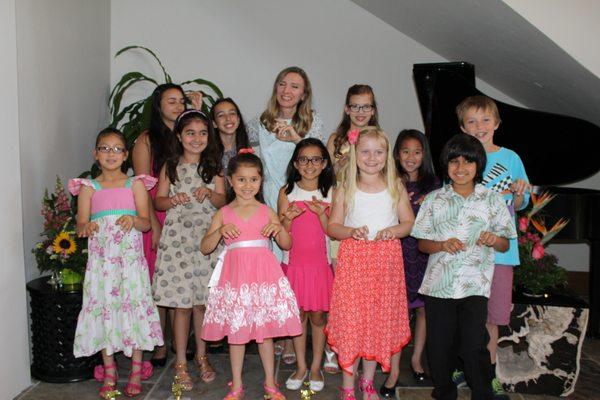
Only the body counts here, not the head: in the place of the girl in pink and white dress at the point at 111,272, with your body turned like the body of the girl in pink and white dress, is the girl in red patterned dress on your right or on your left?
on your left

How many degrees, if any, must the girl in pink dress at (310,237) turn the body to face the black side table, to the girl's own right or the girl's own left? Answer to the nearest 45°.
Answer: approximately 90° to the girl's own right

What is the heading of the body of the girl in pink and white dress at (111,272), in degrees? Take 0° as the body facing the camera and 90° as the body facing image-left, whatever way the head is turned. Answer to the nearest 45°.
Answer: approximately 0°

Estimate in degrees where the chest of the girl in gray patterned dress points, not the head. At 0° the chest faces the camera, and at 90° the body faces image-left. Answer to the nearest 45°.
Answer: approximately 0°
